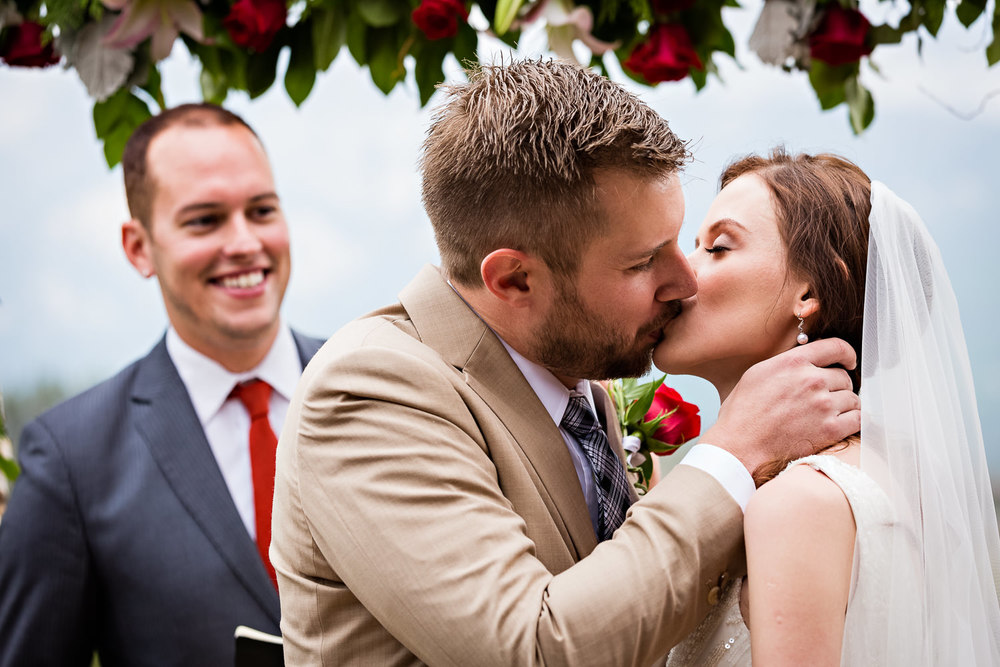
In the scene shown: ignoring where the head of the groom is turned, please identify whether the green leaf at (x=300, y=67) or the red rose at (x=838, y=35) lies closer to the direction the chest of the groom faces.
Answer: the red rose

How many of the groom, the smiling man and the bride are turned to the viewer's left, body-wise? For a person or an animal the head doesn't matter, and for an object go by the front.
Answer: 1

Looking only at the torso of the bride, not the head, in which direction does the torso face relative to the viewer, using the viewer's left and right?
facing to the left of the viewer

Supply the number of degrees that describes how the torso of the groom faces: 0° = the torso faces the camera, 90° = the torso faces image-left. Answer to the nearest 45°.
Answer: approximately 270°

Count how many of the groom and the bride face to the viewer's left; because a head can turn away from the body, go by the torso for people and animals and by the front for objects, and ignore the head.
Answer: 1

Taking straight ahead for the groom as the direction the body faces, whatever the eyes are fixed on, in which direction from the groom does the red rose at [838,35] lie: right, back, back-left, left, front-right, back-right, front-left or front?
front-left

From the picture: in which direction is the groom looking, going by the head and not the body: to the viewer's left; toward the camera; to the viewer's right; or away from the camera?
to the viewer's right

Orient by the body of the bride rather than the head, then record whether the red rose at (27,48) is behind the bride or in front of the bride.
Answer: in front
